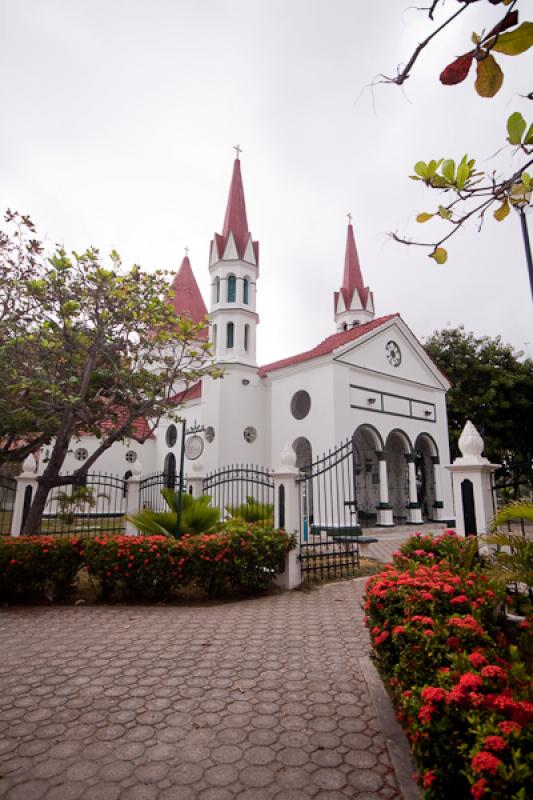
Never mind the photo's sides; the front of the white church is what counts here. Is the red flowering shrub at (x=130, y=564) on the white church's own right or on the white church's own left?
on the white church's own right

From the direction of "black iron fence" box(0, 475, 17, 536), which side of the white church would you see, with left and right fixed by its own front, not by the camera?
right

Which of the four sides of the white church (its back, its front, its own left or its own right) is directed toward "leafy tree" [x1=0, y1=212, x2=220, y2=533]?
right

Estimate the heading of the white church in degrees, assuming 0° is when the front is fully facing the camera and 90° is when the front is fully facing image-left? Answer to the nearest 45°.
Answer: approximately 315°

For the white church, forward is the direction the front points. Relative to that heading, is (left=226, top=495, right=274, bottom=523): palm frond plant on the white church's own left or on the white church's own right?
on the white church's own right

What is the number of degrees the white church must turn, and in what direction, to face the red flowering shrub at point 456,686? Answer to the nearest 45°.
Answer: approximately 45° to its right

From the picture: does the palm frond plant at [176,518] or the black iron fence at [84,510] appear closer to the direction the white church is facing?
the palm frond plant

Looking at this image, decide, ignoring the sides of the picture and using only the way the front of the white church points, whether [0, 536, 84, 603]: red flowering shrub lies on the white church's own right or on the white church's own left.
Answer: on the white church's own right

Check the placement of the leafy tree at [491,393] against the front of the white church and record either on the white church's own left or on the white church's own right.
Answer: on the white church's own left
